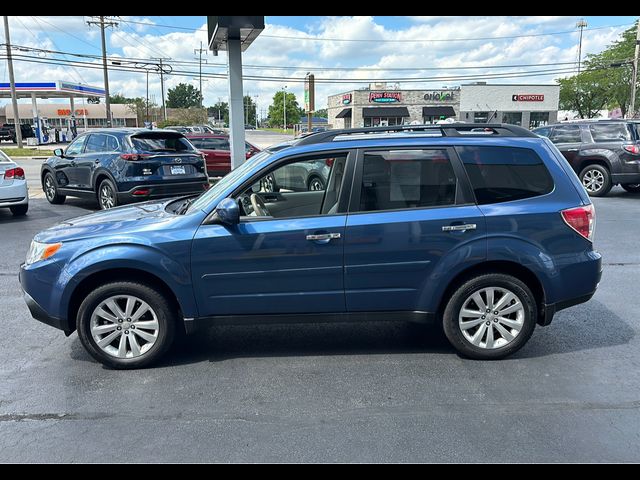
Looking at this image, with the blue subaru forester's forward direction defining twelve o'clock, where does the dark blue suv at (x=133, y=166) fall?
The dark blue suv is roughly at 2 o'clock from the blue subaru forester.

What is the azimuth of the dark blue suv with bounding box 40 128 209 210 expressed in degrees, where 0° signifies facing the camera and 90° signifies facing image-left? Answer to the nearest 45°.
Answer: approximately 135°

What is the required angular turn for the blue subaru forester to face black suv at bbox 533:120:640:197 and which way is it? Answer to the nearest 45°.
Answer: approximately 135° to its right

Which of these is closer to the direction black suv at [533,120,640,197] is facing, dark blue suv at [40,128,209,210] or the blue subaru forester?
the dark blue suv

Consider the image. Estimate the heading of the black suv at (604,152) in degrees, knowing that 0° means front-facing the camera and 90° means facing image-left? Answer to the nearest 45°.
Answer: approximately 135°

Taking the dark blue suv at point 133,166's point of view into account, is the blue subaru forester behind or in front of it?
behind

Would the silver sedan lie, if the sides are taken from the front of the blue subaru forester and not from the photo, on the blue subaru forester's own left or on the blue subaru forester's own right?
on the blue subaru forester's own right

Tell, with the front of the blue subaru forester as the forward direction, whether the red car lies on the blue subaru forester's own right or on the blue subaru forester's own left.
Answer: on the blue subaru forester's own right

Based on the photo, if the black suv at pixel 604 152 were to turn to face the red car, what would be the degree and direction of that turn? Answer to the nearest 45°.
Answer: approximately 45° to its left

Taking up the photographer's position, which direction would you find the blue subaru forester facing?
facing to the left of the viewer

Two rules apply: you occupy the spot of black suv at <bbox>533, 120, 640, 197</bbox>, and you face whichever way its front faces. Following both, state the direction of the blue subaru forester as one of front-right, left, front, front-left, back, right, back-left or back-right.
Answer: back-left

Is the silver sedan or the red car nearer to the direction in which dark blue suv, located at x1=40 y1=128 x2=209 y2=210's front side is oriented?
the silver sedan
